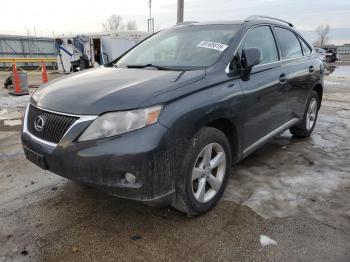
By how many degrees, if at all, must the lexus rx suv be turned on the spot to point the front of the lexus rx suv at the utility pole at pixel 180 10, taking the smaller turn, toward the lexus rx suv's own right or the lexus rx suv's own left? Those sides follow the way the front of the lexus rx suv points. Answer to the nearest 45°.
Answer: approximately 135° to the lexus rx suv's own right

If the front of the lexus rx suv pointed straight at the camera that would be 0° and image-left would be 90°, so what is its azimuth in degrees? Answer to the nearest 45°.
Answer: approximately 45°

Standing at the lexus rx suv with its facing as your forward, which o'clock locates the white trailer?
The white trailer is roughly at 4 o'clock from the lexus rx suv.
